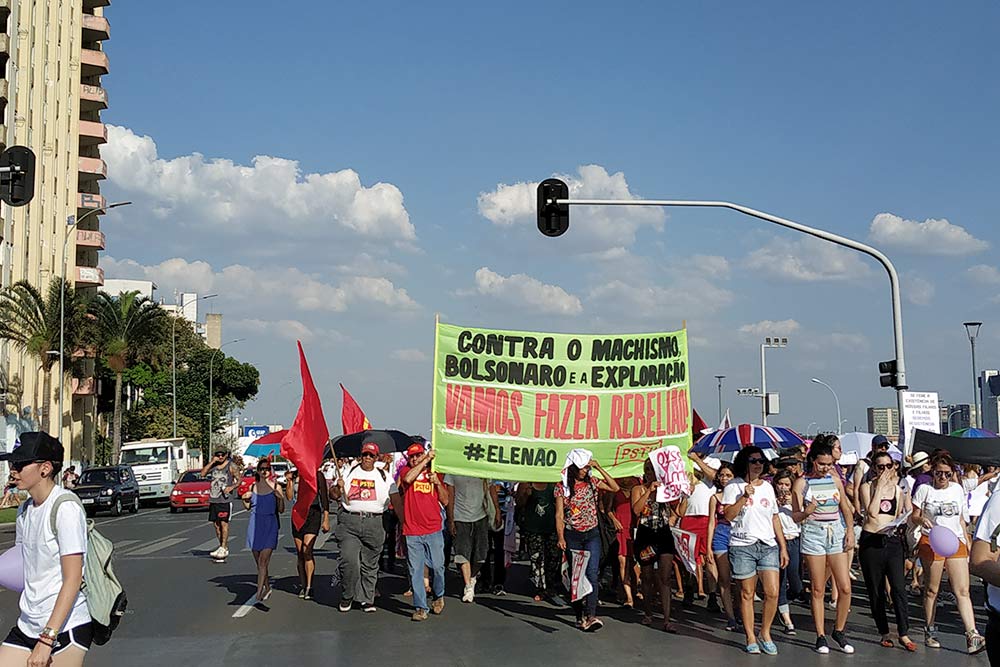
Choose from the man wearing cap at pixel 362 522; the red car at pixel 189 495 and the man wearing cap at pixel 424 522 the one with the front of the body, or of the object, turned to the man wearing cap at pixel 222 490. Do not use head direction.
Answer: the red car

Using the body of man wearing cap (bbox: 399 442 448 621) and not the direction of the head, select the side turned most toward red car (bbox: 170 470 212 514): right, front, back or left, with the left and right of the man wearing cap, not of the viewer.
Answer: back

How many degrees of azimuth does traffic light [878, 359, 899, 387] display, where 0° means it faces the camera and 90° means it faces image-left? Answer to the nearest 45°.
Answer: approximately 90°

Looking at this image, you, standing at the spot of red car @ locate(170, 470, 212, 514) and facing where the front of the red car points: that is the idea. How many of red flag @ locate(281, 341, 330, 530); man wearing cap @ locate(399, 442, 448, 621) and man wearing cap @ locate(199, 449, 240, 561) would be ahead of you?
3

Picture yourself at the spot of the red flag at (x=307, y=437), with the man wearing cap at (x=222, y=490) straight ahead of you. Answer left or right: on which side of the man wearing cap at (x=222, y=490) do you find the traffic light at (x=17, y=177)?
left

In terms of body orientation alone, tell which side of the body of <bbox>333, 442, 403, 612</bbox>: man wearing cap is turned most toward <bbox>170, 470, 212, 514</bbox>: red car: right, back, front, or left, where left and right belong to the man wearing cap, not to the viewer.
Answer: back

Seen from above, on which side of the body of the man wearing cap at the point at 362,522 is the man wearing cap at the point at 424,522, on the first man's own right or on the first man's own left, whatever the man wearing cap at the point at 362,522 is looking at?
on the first man's own left
